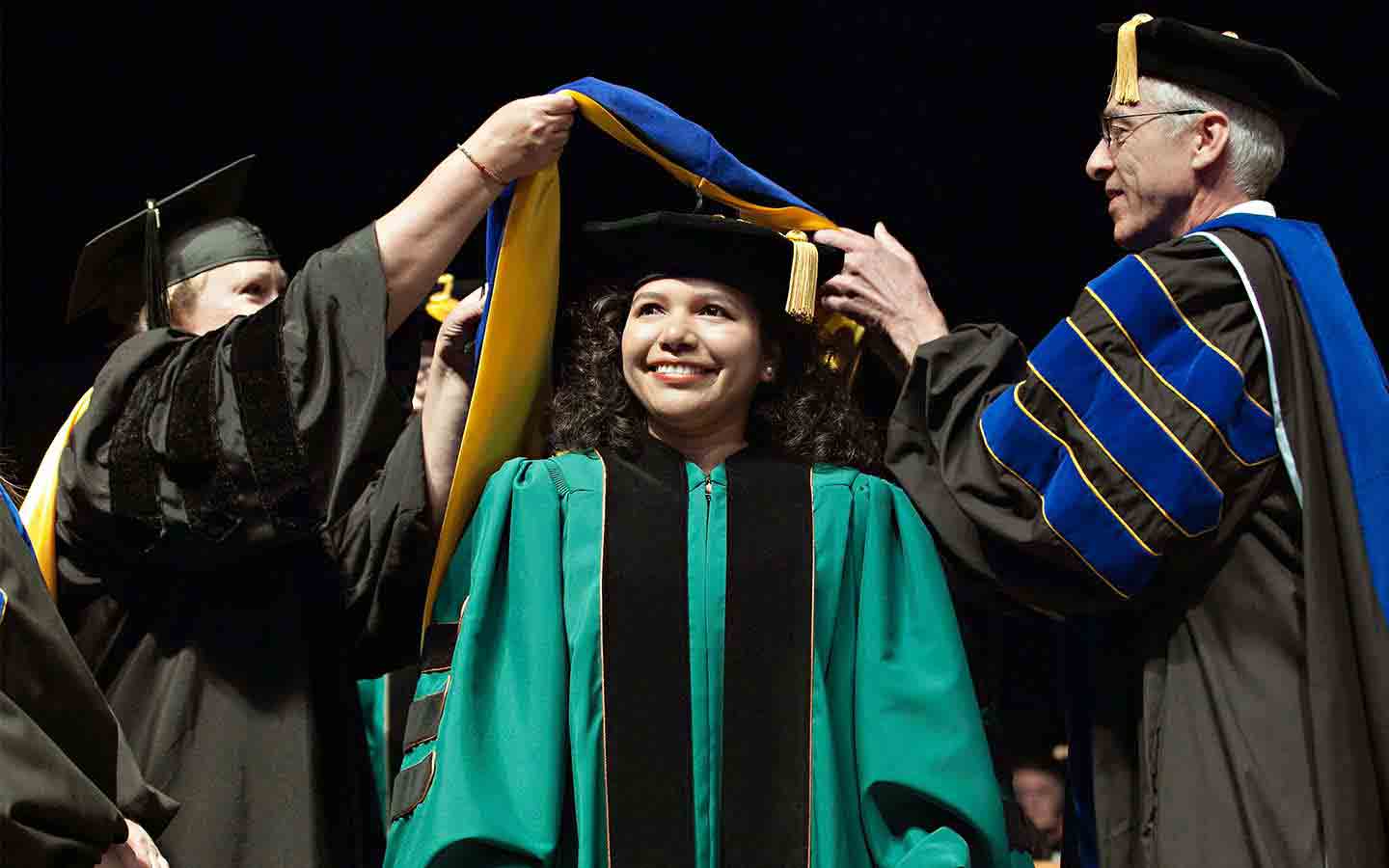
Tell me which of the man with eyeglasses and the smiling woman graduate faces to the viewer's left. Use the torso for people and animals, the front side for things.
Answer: the man with eyeglasses

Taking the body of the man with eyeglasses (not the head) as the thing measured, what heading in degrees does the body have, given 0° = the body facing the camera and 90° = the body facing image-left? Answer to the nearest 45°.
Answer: approximately 90°

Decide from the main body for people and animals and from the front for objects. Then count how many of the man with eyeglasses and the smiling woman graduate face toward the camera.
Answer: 1

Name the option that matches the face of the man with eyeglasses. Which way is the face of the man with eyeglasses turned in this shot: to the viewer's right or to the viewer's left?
to the viewer's left

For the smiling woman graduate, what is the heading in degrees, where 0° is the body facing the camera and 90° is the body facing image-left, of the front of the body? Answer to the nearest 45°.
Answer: approximately 0°

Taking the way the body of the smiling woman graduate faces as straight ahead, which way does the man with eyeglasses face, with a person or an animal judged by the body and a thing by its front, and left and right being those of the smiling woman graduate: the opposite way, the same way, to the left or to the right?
to the right

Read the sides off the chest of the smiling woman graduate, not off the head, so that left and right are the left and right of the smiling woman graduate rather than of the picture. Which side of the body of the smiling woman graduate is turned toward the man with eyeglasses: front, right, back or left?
left

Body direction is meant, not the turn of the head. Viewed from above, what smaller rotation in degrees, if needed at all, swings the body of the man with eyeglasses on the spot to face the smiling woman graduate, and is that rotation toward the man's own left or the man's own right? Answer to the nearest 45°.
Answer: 0° — they already face them
